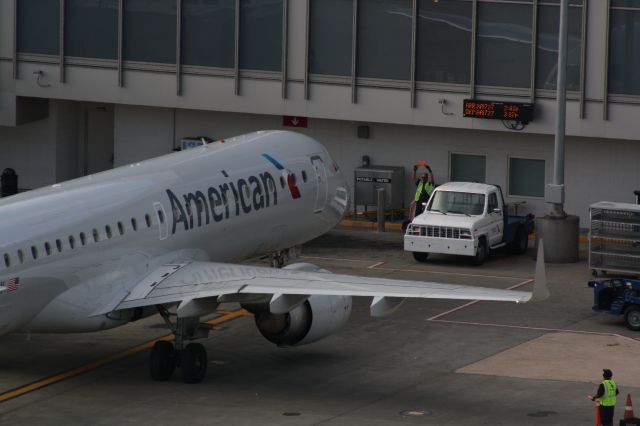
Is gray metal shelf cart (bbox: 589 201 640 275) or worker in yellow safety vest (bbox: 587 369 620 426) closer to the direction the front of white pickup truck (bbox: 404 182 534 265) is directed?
the worker in yellow safety vest

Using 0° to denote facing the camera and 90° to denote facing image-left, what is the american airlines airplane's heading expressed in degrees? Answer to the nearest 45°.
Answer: approximately 225°

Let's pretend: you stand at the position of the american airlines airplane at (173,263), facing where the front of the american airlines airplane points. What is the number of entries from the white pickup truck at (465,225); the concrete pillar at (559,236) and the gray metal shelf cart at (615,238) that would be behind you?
0

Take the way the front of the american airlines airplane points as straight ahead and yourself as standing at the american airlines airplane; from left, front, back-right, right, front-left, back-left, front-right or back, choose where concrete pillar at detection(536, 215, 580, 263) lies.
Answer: front

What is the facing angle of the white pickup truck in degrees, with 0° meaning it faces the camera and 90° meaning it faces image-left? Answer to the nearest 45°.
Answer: approximately 45°

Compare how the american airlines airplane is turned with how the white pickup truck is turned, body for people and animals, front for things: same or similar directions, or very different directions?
very different directions

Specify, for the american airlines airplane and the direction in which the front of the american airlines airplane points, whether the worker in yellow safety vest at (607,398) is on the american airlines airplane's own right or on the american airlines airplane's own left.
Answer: on the american airlines airplane's own right

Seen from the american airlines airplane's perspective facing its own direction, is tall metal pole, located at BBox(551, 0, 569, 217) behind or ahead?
ahead

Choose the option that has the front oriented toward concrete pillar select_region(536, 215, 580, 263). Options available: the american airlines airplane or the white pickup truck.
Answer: the american airlines airplane

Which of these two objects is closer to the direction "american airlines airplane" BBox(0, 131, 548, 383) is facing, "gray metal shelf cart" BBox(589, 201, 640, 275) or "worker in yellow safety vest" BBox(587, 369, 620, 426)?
the gray metal shelf cart
